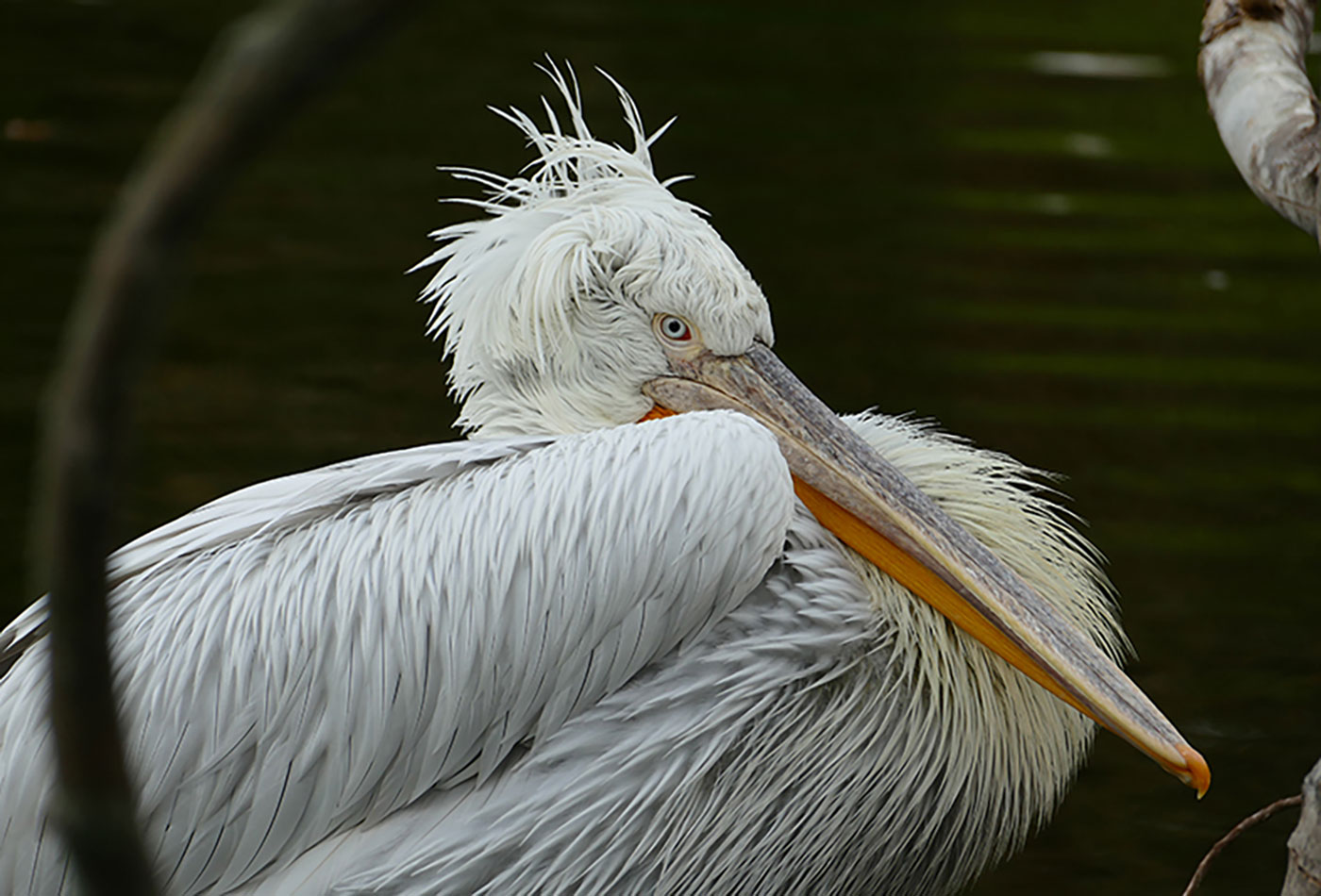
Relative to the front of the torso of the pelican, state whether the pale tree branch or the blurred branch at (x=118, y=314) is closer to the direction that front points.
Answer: the pale tree branch

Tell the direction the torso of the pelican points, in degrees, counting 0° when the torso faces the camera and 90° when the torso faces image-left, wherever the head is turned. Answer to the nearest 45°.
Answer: approximately 270°

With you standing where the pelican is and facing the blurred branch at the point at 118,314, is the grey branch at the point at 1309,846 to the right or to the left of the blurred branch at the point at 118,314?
left

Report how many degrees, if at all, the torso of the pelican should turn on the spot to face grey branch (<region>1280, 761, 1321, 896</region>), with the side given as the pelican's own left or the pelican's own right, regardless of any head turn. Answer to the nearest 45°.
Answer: approximately 45° to the pelican's own right

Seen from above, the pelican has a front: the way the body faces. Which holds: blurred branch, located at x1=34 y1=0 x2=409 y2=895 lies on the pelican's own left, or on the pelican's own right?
on the pelican's own right

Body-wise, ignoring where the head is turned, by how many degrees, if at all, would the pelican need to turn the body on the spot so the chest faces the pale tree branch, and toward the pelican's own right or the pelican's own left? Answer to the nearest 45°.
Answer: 0° — it already faces it
